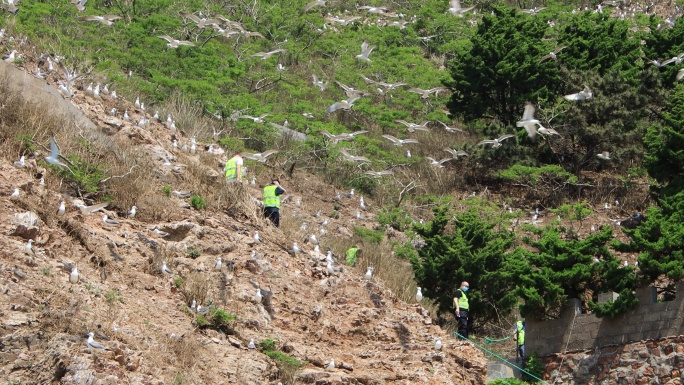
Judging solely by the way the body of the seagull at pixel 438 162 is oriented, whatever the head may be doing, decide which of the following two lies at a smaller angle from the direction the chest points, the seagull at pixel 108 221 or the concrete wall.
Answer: the seagull

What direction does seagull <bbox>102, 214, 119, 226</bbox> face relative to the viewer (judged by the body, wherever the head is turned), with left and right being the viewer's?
facing to the left of the viewer

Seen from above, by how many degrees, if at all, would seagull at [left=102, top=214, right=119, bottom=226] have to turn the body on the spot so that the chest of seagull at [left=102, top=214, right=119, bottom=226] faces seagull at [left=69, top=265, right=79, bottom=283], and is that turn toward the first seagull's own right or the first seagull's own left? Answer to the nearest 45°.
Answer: approximately 90° to the first seagull's own left

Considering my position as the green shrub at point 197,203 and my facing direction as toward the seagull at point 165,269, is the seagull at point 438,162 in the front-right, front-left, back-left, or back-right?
back-left

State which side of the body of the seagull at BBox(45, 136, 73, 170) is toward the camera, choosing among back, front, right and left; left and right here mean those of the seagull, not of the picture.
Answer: left

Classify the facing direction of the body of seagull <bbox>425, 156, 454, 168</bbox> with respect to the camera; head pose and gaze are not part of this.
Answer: to the viewer's left
